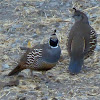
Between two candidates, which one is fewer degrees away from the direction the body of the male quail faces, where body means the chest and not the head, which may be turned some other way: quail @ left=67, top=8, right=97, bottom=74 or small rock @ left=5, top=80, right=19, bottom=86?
the quail

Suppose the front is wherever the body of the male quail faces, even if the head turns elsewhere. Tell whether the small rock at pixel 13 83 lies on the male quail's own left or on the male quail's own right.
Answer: on the male quail's own right

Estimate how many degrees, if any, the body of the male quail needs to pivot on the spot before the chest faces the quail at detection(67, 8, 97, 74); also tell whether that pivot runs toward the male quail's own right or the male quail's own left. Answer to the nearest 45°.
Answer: approximately 45° to the male quail's own left
